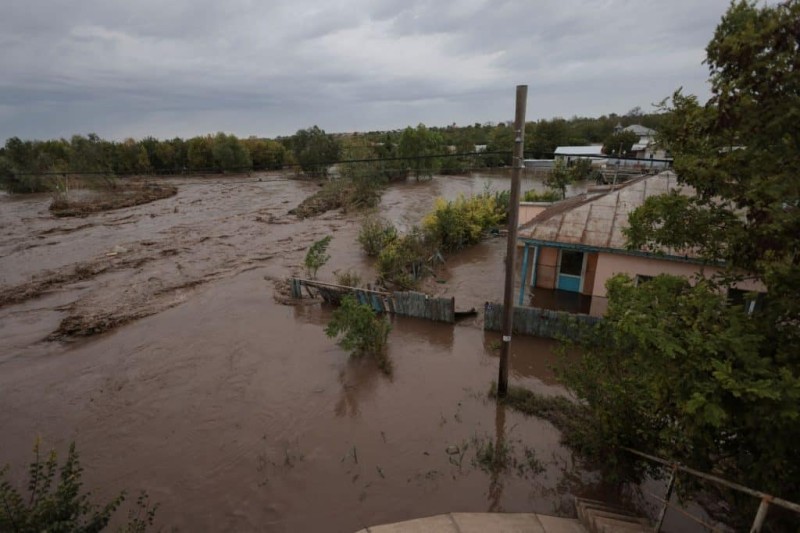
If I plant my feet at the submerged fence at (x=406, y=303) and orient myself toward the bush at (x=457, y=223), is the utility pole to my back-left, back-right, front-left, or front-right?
back-right

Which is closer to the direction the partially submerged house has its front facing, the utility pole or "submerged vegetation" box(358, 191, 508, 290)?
the utility pole

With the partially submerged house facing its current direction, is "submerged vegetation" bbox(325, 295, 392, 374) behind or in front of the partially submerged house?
in front

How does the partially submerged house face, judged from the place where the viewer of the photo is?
facing the viewer

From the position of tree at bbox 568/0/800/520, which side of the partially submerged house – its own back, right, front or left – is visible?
front

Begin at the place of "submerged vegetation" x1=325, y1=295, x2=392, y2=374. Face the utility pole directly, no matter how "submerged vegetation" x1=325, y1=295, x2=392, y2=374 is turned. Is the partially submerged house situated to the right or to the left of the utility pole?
left

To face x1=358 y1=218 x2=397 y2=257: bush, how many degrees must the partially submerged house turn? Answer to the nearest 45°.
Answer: approximately 90° to its right

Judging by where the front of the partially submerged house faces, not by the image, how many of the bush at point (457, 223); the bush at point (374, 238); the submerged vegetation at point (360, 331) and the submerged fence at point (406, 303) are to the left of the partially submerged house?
0

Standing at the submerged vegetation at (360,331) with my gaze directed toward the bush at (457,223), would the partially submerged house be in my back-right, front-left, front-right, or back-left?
front-right

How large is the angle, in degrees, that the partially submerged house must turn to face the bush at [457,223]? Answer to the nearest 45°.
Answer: approximately 135° to its right

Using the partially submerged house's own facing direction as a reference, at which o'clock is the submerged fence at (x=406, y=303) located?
The submerged fence is roughly at 2 o'clock from the partially submerged house.

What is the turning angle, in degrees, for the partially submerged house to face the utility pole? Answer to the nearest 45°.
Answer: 0° — it already faces it

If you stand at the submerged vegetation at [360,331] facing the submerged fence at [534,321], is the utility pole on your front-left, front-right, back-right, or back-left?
front-right

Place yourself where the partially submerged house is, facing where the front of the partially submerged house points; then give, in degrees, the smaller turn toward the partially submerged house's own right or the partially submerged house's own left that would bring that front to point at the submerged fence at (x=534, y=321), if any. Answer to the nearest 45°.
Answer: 0° — it already faces it

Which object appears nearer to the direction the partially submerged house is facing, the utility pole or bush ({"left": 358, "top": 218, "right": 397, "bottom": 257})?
the utility pole
